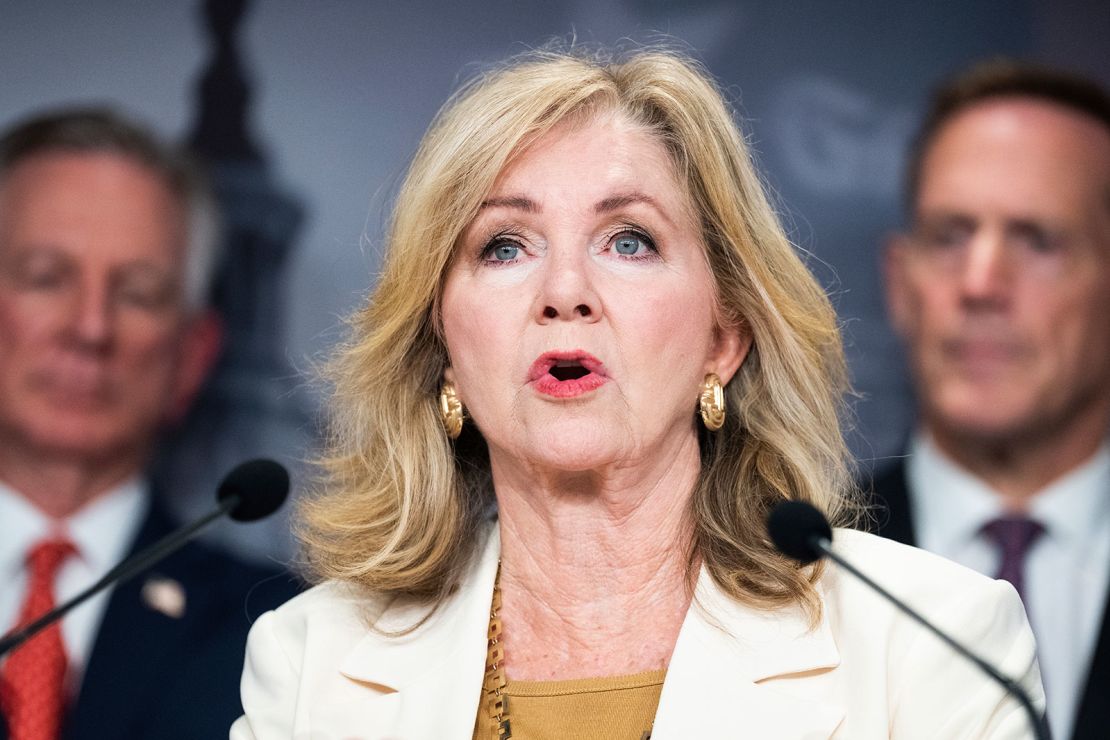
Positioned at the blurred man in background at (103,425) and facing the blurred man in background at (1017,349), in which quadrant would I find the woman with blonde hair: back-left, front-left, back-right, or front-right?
front-right

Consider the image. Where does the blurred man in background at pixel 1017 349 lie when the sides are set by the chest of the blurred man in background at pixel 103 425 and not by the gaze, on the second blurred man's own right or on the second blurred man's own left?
on the second blurred man's own left

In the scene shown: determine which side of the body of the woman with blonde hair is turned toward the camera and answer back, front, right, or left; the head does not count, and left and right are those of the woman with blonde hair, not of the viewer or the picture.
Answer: front

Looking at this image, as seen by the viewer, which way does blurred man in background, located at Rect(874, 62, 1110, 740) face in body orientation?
toward the camera

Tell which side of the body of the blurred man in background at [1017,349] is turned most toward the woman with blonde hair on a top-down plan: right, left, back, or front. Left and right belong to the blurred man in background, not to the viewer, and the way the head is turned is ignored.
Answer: front

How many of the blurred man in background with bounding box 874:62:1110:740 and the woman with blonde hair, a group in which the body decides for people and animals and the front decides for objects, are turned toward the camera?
2

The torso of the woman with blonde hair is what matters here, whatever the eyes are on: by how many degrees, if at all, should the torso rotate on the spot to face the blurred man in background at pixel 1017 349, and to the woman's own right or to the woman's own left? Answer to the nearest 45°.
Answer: approximately 135° to the woman's own left

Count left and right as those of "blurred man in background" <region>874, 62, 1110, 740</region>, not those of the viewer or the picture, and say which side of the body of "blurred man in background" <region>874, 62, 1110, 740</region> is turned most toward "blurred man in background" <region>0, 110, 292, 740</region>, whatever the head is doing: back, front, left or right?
right

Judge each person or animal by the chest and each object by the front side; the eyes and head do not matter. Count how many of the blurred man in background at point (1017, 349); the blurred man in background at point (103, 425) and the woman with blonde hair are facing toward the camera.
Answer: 3

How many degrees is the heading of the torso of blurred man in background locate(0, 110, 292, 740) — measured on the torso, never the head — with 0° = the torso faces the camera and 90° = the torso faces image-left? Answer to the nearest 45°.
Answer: approximately 0°
